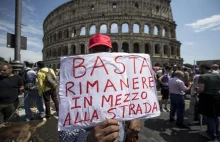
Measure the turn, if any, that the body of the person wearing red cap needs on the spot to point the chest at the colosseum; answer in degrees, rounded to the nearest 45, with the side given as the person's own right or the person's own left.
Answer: approximately 180°

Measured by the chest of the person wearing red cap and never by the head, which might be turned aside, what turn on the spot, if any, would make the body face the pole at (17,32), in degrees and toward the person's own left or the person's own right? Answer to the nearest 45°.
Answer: approximately 135° to the person's own right

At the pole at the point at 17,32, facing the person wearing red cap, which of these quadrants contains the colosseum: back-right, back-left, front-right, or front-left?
back-left

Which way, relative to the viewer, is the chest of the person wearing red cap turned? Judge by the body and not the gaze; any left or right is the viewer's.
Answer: facing the viewer

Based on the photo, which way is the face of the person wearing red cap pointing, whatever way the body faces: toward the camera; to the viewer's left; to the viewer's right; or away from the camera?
toward the camera

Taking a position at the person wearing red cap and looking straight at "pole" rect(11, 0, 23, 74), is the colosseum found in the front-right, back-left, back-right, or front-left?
front-right
